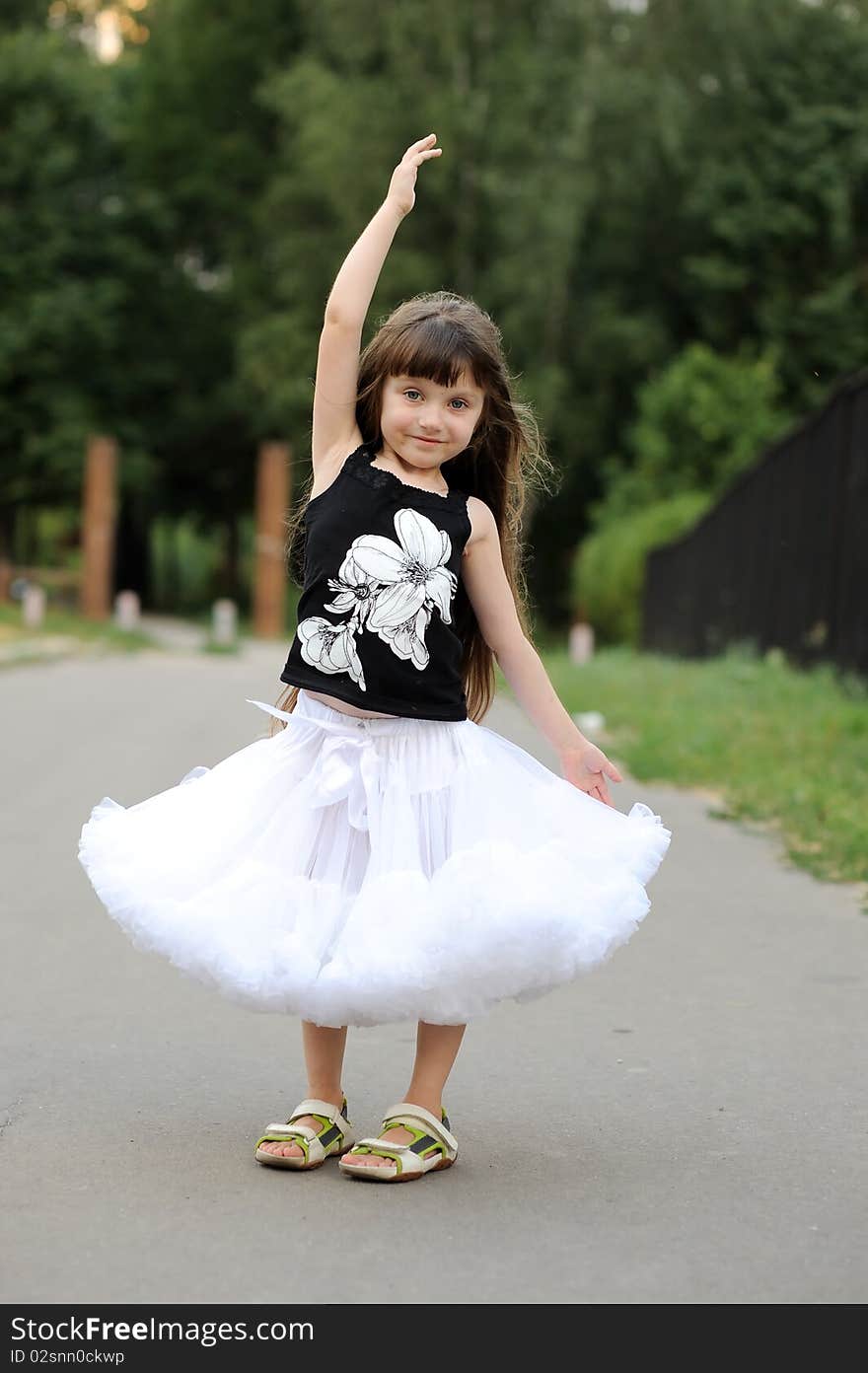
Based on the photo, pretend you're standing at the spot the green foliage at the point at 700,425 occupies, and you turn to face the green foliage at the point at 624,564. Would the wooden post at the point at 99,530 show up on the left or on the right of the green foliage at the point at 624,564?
right

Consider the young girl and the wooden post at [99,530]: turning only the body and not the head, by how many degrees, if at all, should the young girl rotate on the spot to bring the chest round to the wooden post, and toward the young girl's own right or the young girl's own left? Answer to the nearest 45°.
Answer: approximately 180°

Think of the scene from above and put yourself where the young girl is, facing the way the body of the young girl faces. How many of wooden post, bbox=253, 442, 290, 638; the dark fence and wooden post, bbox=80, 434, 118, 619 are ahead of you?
0

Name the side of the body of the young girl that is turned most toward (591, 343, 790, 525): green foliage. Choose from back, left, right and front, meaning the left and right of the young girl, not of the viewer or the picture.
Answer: back

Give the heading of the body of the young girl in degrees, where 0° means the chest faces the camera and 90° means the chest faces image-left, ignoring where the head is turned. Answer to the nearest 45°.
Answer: approximately 0°

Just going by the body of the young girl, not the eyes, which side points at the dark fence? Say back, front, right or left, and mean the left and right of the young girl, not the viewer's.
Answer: back

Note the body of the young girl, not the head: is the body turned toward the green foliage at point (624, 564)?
no

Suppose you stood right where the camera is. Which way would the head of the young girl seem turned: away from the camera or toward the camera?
toward the camera

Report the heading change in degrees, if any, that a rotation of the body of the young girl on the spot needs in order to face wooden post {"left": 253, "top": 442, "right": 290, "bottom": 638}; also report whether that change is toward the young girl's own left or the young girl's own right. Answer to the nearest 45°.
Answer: approximately 180°

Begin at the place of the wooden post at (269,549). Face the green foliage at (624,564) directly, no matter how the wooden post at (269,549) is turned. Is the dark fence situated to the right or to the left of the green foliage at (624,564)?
right

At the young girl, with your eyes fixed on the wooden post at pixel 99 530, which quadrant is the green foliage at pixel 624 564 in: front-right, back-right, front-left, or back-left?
front-right
